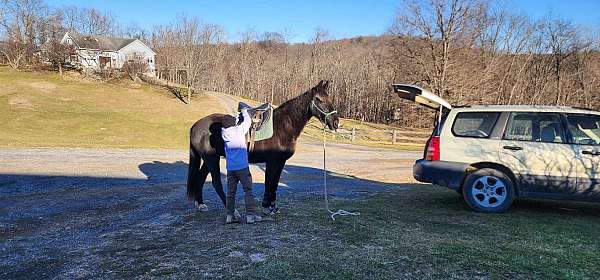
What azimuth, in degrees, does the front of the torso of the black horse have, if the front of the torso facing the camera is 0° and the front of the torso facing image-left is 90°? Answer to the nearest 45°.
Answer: approximately 270°

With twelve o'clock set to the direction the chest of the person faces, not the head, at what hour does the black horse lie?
The black horse is roughly at 12 o'clock from the person.

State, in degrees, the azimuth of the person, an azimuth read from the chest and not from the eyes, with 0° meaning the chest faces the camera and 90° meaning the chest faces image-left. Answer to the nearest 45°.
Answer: approximately 225°
